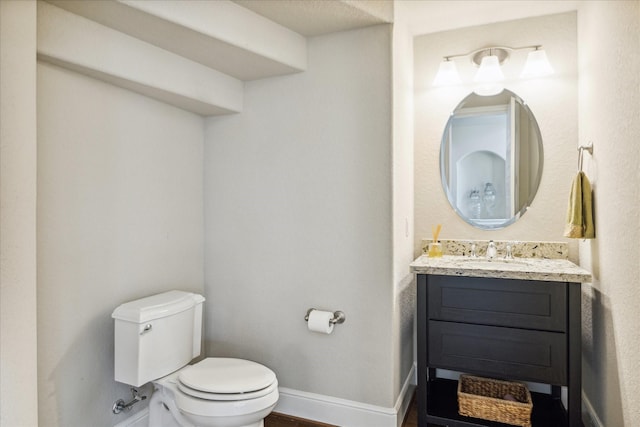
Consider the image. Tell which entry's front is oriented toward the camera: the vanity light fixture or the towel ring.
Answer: the vanity light fixture

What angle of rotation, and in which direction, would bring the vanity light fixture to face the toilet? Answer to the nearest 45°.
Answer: approximately 45° to its right

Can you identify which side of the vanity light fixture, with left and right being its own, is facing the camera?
front

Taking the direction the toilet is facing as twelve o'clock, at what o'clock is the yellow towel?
The yellow towel is roughly at 11 o'clock from the toilet.

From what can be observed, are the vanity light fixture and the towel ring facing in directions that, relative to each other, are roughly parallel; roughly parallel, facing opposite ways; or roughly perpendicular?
roughly perpendicular

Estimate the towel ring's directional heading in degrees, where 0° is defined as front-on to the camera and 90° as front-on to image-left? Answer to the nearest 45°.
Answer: approximately 90°

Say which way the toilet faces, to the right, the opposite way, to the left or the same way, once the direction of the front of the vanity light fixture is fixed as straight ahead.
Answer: to the left

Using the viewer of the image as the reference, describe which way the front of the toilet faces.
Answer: facing the viewer and to the right of the viewer

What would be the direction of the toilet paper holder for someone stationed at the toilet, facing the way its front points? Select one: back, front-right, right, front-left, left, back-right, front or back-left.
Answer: front-left

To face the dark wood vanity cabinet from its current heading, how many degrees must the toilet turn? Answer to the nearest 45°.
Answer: approximately 45° to its left

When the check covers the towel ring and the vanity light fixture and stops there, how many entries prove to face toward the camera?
1

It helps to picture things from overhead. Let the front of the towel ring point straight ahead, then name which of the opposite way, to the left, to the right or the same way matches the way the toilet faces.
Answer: the opposite way

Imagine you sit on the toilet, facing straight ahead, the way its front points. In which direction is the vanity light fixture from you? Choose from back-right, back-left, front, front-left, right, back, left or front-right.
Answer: front-left
